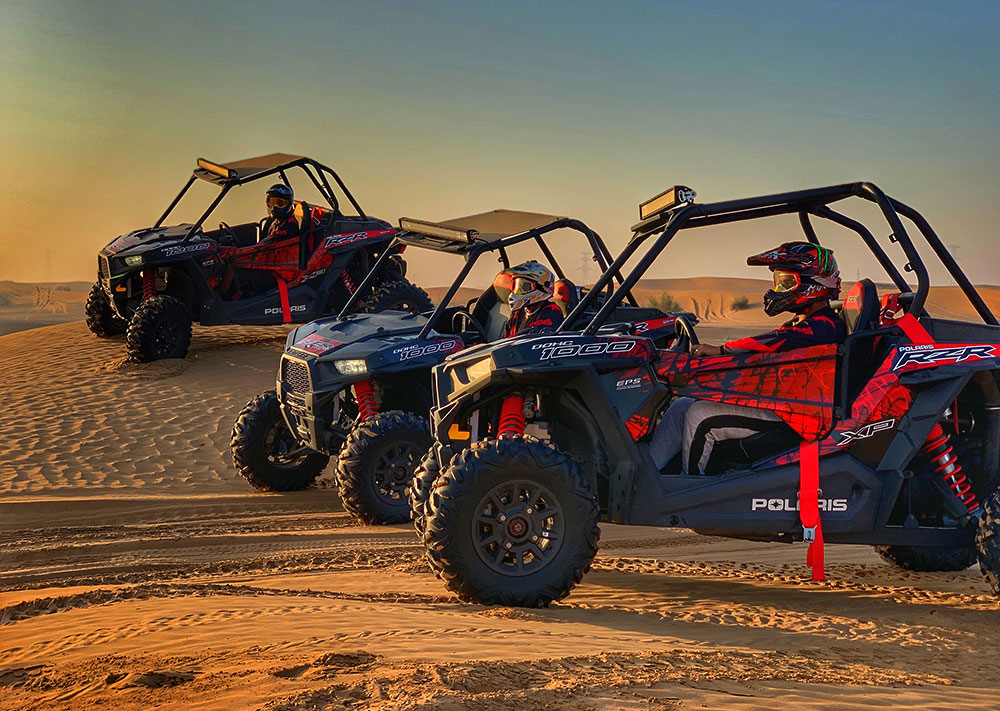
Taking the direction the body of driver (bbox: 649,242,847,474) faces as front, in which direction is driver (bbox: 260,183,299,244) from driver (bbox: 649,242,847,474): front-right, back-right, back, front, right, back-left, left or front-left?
front-right

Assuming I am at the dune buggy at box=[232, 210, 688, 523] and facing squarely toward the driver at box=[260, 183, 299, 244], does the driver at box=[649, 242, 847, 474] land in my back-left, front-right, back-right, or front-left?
back-right

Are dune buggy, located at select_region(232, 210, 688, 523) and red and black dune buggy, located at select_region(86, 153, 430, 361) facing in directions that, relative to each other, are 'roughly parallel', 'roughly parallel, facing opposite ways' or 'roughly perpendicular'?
roughly parallel

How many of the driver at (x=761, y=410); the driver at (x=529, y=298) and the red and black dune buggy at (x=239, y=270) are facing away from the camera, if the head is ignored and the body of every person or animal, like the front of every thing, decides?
0

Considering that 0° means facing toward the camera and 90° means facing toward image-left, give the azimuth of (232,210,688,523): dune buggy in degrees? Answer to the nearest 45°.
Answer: approximately 45°

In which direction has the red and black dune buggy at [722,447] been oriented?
to the viewer's left

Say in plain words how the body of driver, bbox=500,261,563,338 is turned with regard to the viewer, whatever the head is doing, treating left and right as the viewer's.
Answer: facing the viewer and to the left of the viewer

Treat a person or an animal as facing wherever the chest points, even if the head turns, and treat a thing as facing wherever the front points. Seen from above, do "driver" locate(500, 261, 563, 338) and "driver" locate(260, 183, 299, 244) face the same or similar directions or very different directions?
same or similar directions

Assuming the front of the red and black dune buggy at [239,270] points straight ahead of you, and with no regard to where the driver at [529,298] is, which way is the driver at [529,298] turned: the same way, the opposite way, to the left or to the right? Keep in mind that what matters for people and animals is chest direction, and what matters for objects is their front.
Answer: the same way

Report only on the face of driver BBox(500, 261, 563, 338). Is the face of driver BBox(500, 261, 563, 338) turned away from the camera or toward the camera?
toward the camera

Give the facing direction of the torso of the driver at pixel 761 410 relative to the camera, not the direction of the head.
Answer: to the viewer's left

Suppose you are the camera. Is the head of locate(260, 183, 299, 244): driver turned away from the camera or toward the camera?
toward the camera
